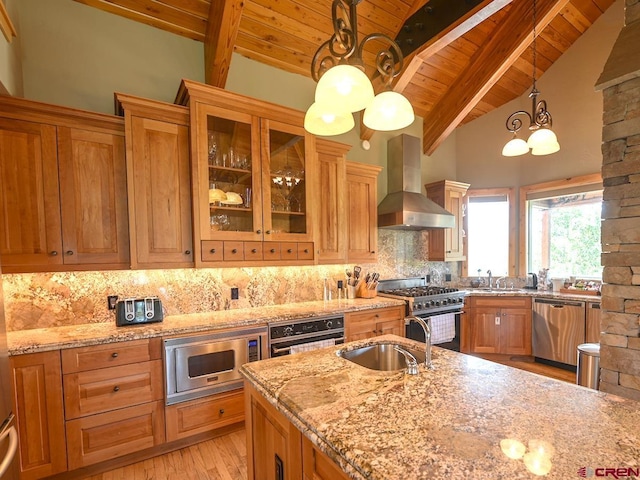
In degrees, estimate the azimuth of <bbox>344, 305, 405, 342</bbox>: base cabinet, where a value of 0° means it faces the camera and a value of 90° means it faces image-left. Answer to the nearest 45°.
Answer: approximately 315°

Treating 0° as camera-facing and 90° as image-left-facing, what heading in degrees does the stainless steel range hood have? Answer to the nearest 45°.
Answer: approximately 315°

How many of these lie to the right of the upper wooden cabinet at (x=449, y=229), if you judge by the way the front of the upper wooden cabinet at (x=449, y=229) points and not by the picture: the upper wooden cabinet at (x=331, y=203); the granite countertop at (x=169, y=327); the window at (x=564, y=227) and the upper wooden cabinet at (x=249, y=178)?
3

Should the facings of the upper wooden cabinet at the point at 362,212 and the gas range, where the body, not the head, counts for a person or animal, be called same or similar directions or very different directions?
same or similar directions

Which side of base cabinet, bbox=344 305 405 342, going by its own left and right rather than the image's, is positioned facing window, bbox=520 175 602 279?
left

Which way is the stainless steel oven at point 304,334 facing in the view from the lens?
facing the viewer and to the right of the viewer

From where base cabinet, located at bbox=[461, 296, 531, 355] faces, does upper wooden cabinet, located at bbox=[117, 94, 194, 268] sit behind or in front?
in front

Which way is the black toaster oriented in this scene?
toward the camera

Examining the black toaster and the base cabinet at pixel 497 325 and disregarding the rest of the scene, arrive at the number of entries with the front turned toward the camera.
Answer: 2

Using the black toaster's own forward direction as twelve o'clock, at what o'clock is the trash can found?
The trash can is roughly at 10 o'clock from the black toaster.
